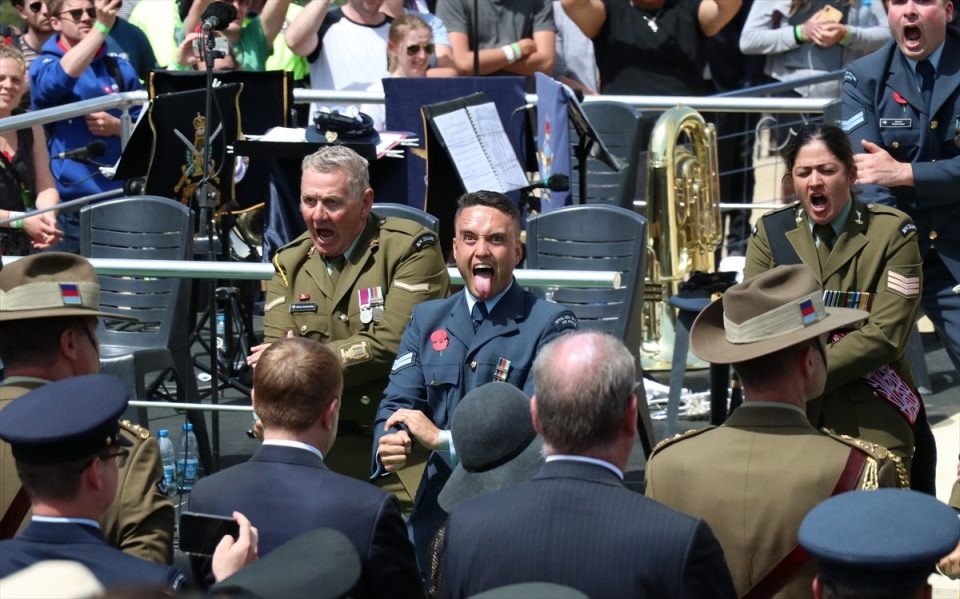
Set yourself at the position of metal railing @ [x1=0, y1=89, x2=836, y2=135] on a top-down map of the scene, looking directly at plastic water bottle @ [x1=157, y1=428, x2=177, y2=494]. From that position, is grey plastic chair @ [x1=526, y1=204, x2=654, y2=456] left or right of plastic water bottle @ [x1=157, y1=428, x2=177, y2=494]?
left

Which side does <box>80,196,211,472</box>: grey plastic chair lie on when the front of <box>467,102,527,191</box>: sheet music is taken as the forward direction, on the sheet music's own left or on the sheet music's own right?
on the sheet music's own right

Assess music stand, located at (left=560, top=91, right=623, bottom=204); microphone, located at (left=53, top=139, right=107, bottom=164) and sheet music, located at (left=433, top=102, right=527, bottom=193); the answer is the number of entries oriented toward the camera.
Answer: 1

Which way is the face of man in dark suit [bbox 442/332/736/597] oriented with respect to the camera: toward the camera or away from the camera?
away from the camera

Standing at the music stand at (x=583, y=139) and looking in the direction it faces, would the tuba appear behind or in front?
in front

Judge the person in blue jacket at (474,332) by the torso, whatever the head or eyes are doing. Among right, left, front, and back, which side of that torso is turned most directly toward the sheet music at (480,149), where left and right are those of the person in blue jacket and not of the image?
back

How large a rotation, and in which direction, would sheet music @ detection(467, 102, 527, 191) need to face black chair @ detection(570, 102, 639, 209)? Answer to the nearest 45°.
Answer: approximately 135° to its left

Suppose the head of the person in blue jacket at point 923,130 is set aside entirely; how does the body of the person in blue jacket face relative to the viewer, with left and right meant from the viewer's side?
facing the viewer

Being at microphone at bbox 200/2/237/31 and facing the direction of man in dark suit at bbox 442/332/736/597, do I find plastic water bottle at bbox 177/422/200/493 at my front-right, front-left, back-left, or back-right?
front-right

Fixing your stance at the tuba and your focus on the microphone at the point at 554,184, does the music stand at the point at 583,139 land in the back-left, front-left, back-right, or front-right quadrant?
front-right

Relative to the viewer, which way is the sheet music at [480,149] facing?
toward the camera

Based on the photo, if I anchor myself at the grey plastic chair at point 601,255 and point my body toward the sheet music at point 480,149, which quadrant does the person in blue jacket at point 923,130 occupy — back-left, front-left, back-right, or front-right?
back-right

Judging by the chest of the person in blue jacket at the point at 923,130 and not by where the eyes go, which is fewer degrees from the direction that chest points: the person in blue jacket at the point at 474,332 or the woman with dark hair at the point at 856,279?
the woman with dark hair

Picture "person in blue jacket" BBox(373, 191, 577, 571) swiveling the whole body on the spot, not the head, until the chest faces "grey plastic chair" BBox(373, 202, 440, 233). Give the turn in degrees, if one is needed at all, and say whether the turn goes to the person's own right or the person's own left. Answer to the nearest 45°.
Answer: approximately 180°

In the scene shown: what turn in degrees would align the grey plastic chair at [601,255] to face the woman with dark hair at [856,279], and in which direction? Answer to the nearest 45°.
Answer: approximately 90° to its left
